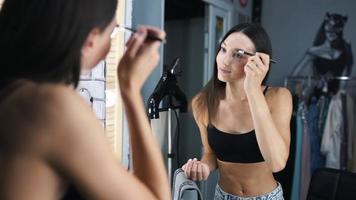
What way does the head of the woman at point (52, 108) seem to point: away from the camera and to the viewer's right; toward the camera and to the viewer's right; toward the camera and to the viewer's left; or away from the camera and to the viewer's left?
away from the camera and to the viewer's right

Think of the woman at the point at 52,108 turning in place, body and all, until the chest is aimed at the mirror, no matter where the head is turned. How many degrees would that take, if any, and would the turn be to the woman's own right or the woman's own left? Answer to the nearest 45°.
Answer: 0° — they already face it

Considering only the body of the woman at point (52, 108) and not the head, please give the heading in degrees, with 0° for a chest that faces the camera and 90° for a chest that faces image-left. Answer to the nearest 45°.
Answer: approximately 225°
